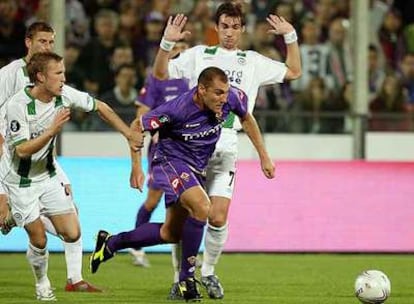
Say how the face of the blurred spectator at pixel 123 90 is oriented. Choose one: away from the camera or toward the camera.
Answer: toward the camera

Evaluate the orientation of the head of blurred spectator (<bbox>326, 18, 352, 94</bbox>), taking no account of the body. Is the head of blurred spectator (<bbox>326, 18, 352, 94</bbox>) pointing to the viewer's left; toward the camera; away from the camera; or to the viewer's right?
toward the camera

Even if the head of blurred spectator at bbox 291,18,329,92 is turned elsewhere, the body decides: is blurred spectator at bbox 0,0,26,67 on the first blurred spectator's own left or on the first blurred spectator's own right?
on the first blurred spectator's own right

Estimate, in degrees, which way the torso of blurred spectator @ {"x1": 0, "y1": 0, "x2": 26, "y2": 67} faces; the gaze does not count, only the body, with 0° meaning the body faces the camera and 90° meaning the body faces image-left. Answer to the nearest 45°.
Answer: approximately 0°

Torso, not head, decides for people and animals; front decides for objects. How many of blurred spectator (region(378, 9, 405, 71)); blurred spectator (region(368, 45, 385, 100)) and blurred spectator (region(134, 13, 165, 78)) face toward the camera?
3

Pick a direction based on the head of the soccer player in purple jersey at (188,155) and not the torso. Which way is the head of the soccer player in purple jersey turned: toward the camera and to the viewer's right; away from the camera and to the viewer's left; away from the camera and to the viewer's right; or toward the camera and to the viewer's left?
toward the camera and to the viewer's right

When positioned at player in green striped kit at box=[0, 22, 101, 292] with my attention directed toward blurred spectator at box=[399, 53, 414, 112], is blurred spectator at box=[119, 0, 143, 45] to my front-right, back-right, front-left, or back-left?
front-left

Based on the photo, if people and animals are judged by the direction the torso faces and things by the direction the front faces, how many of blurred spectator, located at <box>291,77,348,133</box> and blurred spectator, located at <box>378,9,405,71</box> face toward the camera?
2

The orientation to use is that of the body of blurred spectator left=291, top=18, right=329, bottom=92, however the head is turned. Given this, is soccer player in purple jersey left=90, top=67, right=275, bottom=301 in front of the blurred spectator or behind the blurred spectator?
in front

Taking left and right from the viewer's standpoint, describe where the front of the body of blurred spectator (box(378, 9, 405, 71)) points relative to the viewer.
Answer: facing the viewer

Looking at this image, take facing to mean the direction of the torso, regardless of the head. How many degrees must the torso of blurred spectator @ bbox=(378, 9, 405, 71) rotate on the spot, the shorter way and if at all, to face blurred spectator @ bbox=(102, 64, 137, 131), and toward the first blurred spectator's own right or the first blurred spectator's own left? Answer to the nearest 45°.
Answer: approximately 45° to the first blurred spectator's own right

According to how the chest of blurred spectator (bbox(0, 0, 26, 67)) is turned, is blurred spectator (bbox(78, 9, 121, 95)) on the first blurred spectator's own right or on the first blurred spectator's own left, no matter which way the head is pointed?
on the first blurred spectator's own left

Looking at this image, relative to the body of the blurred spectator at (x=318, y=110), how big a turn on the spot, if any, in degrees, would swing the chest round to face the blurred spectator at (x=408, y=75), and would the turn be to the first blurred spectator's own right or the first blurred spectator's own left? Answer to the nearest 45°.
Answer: approximately 135° to the first blurred spectator's own left

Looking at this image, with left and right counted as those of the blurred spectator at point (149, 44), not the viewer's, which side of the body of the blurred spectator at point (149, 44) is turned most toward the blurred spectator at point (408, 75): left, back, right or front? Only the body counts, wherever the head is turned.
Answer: left
